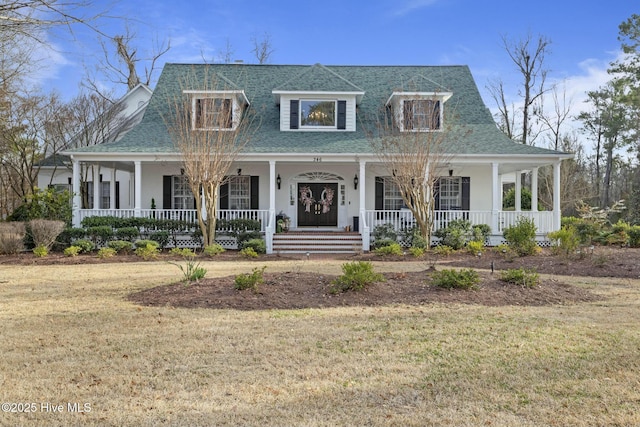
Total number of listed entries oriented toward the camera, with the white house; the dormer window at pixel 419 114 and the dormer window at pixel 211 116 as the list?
3

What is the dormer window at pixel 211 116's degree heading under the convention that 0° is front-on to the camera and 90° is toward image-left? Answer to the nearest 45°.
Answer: approximately 0°

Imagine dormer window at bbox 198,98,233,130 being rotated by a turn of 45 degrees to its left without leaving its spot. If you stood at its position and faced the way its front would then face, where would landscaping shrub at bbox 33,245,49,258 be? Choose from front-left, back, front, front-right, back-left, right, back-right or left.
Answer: back-right

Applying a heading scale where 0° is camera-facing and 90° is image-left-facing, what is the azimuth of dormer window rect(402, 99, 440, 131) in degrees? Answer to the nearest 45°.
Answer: approximately 0°

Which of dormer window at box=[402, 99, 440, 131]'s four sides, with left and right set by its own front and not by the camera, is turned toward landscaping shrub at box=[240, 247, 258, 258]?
right

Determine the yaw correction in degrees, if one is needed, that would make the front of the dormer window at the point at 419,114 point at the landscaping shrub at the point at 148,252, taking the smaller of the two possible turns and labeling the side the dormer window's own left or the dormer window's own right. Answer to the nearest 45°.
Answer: approximately 90° to the dormer window's own right

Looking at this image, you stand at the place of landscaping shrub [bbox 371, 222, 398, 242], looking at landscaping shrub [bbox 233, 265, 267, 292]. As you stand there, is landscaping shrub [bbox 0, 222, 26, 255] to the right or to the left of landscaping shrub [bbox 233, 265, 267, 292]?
right

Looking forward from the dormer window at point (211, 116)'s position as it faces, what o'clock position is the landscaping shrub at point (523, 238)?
The landscaping shrub is roughly at 10 o'clock from the dormer window.

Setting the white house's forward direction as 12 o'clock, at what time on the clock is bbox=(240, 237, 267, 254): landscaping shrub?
The landscaping shrub is roughly at 1 o'clock from the white house.
